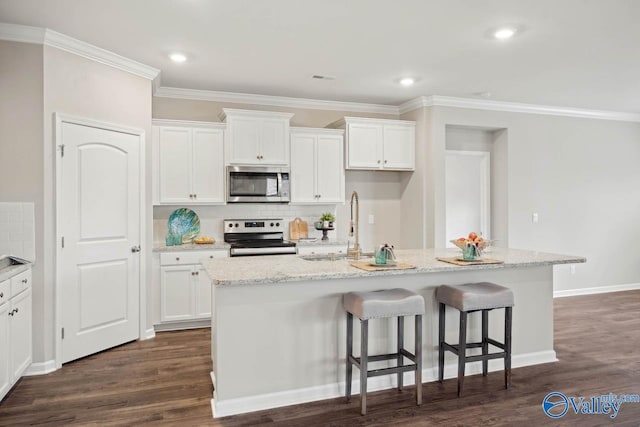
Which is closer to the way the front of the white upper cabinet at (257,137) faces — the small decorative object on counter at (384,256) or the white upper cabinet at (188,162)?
the small decorative object on counter

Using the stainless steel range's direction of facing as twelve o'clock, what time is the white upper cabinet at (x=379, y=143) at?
The white upper cabinet is roughly at 9 o'clock from the stainless steel range.

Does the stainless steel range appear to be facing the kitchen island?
yes

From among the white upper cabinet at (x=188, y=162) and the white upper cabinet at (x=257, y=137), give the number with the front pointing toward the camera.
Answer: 2

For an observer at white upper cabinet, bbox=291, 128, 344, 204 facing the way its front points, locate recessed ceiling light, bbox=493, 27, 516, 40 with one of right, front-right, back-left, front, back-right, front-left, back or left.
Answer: front-left

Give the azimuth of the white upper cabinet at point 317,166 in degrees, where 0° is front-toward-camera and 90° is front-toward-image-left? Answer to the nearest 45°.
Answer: approximately 0°
